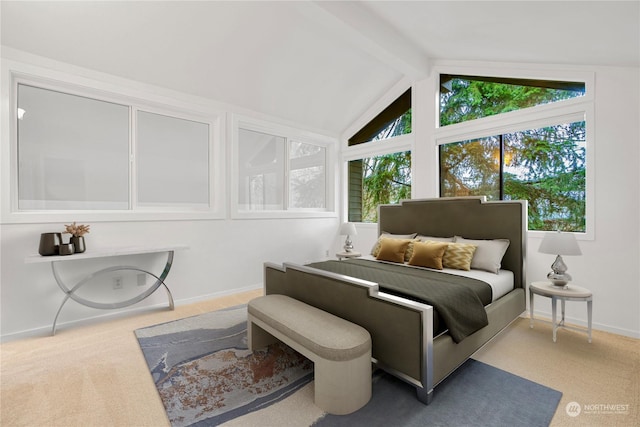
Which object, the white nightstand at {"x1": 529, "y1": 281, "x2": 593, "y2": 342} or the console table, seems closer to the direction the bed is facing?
the console table

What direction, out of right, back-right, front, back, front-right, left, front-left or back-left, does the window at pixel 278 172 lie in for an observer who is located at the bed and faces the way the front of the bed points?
right

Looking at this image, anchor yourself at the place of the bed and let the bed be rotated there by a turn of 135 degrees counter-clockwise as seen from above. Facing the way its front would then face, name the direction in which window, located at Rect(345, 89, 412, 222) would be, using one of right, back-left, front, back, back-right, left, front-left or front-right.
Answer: left

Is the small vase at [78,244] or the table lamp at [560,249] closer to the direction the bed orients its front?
the small vase

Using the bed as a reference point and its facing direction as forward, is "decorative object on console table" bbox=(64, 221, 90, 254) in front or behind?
in front

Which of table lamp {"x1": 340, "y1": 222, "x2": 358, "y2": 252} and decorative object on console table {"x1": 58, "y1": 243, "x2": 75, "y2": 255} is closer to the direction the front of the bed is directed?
the decorative object on console table

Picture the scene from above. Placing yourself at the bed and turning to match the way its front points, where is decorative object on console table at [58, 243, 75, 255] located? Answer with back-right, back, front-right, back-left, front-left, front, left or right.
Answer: front-right

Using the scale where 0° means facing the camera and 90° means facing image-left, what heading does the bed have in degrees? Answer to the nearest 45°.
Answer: approximately 45°
